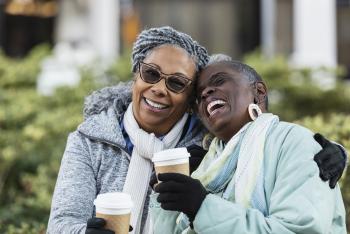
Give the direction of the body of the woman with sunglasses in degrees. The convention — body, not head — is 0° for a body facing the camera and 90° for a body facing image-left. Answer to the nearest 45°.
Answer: approximately 0°
